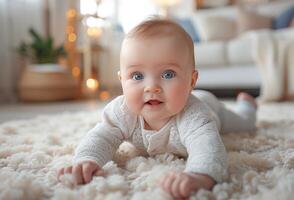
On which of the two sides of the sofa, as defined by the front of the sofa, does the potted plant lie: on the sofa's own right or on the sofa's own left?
on the sofa's own right

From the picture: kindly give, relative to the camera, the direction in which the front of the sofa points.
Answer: facing the viewer

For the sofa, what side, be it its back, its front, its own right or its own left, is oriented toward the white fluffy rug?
front

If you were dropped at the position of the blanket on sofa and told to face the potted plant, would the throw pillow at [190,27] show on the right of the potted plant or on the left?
right

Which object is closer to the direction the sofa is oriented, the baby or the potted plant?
the baby

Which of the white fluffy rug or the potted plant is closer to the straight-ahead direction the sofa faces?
the white fluffy rug

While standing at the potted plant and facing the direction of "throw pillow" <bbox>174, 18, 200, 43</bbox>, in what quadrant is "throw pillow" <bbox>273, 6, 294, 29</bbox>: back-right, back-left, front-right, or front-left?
front-right

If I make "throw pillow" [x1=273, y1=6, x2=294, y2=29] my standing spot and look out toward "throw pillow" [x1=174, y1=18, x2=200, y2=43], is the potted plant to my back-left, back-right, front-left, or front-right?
front-left

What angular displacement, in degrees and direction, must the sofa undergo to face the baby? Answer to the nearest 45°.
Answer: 0° — it already faces them
